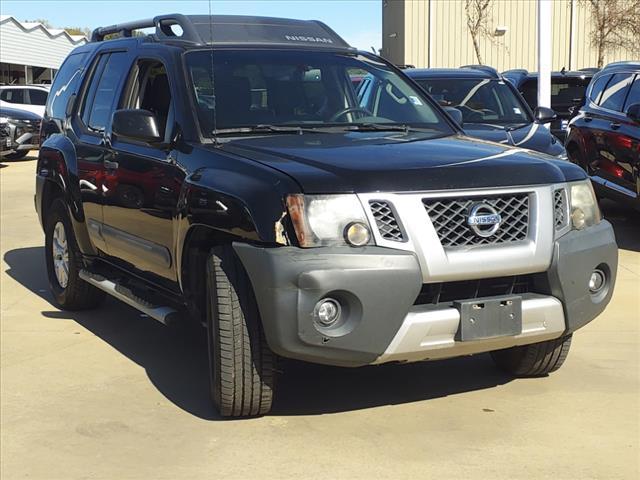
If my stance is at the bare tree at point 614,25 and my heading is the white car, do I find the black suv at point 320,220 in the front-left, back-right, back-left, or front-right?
front-left

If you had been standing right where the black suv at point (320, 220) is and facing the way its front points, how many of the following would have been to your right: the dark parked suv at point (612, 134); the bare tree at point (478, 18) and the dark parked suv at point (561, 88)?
0

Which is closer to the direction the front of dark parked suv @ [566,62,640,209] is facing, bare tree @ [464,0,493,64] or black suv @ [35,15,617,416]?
the black suv

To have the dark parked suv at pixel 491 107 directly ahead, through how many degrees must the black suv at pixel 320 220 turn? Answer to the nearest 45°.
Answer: approximately 135° to its left

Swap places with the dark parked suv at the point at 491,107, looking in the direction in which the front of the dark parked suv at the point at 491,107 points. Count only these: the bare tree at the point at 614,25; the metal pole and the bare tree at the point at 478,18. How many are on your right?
0

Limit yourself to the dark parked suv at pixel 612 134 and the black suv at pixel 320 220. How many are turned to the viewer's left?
0

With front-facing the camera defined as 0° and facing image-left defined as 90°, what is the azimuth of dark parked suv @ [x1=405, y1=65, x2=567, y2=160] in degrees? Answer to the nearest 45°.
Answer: approximately 315°

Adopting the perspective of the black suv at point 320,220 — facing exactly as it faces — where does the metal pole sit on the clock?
The metal pole is roughly at 8 o'clock from the black suv.

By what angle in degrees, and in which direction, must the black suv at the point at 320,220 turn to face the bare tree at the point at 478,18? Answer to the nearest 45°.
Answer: approximately 135° to its left

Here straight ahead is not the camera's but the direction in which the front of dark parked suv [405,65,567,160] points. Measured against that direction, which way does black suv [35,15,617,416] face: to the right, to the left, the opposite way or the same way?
the same way

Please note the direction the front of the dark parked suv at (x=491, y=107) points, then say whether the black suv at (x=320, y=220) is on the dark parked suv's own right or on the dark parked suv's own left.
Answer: on the dark parked suv's own right

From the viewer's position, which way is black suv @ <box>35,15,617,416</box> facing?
facing the viewer and to the right of the viewer

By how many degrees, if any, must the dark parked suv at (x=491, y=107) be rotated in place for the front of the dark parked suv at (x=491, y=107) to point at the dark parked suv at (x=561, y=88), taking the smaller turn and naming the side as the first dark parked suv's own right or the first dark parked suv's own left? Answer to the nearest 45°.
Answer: approximately 135° to the first dark parked suv's own left
